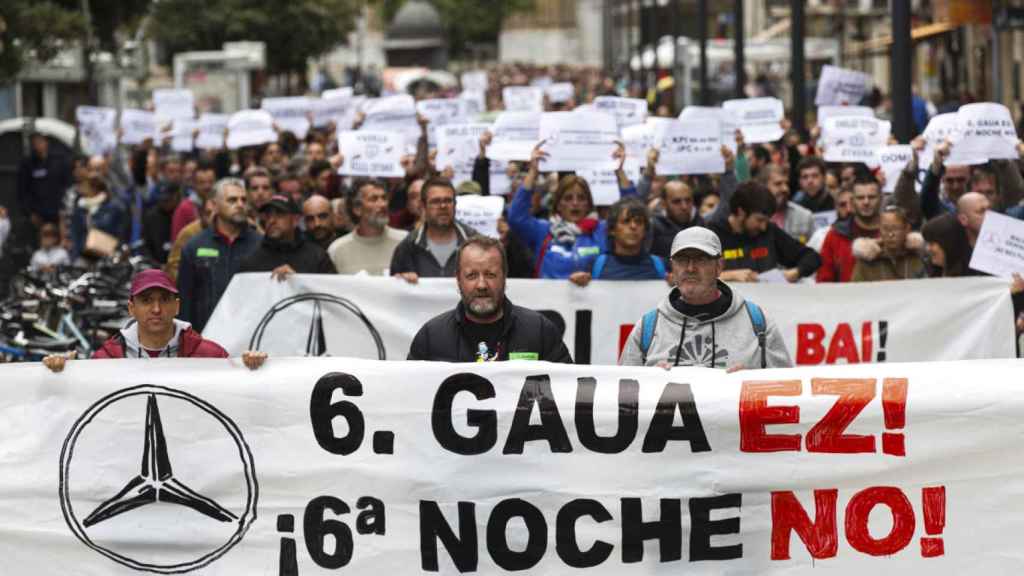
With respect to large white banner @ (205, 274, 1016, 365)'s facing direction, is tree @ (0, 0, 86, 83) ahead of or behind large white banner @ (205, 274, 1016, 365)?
behind

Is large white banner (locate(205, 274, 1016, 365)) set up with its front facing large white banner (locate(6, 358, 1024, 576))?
yes

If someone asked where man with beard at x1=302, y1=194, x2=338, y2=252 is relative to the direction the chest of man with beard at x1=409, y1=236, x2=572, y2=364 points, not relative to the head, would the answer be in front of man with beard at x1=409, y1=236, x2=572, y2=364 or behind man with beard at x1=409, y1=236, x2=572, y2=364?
behind

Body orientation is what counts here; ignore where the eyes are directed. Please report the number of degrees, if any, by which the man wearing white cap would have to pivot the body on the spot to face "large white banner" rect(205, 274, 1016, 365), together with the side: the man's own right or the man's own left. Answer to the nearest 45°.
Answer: approximately 180°

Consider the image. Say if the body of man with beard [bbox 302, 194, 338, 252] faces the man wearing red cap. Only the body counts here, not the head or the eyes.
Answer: yes

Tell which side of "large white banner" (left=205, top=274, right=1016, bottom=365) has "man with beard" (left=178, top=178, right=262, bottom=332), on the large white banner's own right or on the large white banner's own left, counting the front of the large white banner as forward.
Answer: on the large white banner's own right

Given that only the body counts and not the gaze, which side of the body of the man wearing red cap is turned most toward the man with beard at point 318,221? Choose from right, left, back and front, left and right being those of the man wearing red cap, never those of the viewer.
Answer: back

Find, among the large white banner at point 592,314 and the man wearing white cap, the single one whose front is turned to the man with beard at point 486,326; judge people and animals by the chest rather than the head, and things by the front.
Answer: the large white banner

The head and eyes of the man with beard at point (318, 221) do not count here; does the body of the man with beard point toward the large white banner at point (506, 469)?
yes
